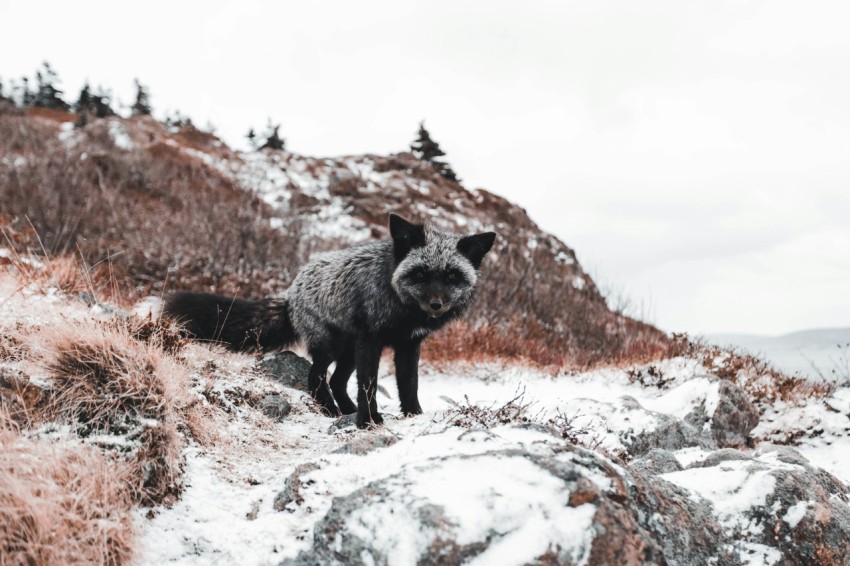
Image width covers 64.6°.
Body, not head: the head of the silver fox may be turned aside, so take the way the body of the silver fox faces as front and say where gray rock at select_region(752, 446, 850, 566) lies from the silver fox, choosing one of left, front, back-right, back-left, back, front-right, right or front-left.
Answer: front

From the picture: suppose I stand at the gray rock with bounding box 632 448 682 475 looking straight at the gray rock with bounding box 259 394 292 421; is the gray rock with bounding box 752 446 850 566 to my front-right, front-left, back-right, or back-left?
back-left

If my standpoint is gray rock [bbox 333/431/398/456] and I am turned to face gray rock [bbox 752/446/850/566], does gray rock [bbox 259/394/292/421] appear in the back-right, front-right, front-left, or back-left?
back-left

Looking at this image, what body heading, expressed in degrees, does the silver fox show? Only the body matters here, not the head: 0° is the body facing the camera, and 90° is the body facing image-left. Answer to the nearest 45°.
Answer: approximately 315°

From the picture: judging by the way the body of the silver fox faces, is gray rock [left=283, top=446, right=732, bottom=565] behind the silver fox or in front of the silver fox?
in front

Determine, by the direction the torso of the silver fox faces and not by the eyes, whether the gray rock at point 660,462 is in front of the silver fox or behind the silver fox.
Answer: in front

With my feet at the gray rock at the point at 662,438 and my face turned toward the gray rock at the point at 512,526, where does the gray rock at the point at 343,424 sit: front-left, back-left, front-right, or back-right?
front-right

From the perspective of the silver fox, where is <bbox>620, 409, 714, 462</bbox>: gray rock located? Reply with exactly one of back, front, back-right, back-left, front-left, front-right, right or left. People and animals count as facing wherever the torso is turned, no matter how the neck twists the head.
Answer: front-left

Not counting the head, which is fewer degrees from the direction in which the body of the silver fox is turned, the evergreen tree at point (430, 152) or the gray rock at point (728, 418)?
the gray rock

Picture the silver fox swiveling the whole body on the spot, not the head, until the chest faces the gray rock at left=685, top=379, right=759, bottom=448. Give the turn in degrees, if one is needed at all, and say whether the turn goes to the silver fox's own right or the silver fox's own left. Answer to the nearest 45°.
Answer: approximately 45° to the silver fox's own left

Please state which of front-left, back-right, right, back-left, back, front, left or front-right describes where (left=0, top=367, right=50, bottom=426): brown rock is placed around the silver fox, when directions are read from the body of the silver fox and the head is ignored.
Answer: right

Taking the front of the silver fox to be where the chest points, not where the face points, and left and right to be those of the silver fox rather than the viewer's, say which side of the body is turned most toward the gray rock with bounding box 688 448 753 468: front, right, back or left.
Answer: front

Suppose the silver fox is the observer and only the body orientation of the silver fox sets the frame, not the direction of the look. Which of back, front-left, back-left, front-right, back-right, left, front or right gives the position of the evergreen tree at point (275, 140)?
back-left
